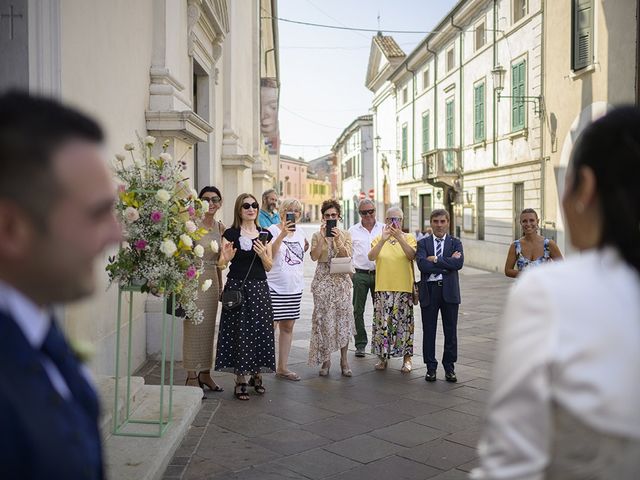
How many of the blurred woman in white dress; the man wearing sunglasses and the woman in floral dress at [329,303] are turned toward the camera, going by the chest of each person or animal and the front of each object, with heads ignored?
2

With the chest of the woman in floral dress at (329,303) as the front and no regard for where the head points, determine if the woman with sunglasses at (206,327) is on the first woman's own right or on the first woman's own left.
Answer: on the first woman's own right

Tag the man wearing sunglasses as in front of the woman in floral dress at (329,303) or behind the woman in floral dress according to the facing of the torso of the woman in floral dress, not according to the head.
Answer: behind

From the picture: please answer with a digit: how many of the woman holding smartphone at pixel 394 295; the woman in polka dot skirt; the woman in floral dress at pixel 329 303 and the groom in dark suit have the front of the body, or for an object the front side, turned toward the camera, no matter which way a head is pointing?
3

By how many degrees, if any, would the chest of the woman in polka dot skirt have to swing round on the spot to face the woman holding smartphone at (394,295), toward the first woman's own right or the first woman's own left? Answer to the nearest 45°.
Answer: approximately 135° to the first woman's own left

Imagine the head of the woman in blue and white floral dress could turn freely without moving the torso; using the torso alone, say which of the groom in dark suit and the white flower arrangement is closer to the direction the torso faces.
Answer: the groom in dark suit

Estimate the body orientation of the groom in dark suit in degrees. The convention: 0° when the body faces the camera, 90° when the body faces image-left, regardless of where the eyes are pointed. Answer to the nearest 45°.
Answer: approximately 270°

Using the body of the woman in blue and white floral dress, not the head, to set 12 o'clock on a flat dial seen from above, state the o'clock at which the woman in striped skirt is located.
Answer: The woman in striped skirt is roughly at 3 o'clock from the woman in blue and white floral dress.

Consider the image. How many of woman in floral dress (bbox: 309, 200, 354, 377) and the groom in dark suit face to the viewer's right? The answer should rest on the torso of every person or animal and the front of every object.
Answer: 1

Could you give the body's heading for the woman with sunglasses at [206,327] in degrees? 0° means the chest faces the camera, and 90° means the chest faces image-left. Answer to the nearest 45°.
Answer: approximately 315°
